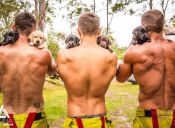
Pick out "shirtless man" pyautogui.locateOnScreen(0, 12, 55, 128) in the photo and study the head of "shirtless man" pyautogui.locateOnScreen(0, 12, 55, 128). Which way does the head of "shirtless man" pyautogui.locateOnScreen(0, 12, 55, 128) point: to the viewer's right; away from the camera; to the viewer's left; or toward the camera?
away from the camera

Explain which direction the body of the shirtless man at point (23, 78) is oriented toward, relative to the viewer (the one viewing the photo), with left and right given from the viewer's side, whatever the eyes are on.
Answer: facing away from the viewer

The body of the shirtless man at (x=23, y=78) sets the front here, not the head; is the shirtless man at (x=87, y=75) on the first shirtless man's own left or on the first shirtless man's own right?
on the first shirtless man's own right

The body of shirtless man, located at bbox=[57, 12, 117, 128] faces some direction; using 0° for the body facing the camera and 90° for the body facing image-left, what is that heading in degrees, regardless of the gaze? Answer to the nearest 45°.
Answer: approximately 180°

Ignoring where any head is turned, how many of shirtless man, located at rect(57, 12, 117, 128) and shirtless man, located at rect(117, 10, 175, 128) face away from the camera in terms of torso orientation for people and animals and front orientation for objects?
2

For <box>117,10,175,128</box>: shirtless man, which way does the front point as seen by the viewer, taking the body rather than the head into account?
away from the camera

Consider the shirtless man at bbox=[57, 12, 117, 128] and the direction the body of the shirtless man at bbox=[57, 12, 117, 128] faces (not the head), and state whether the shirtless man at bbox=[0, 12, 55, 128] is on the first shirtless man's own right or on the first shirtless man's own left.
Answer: on the first shirtless man's own left

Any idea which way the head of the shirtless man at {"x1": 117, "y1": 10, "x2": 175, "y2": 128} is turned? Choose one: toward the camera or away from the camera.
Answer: away from the camera

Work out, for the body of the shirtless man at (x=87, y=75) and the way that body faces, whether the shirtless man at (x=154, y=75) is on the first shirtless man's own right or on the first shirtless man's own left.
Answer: on the first shirtless man's own right

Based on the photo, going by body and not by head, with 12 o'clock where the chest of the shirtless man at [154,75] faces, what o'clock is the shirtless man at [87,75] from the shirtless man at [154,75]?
the shirtless man at [87,75] is roughly at 8 o'clock from the shirtless man at [154,75].

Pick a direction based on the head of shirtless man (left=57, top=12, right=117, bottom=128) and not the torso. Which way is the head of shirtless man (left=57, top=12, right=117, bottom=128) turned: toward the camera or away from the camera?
away from the camera

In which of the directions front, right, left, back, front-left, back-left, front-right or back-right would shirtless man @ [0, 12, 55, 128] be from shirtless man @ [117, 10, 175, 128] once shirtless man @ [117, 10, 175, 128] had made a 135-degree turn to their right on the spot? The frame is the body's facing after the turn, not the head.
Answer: back-right
